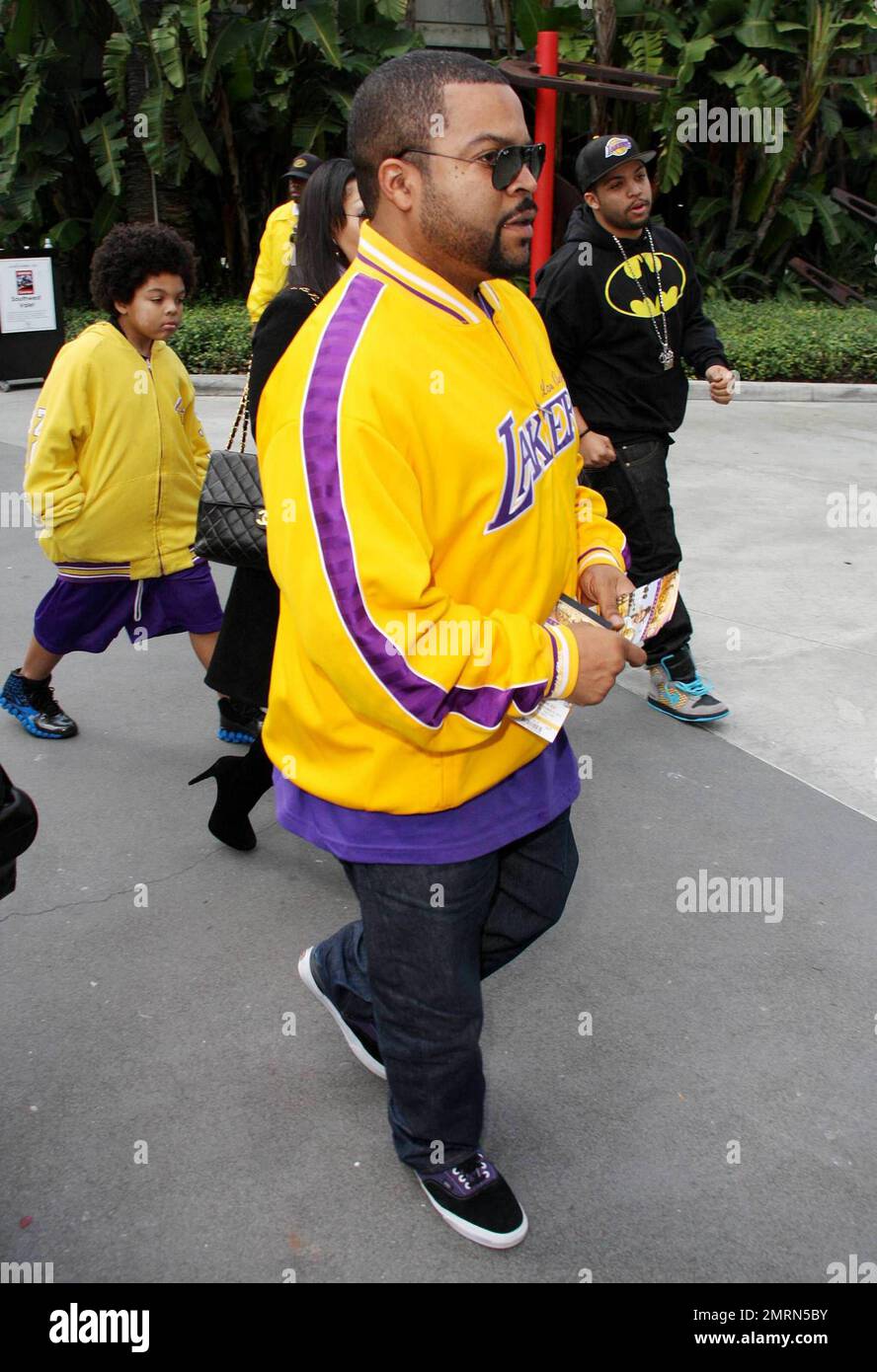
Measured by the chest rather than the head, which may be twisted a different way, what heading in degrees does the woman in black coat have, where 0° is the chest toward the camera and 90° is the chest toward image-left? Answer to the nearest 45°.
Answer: approximately 270°

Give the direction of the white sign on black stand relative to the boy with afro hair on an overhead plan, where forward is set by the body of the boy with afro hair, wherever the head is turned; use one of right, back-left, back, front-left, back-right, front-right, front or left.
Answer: back-left

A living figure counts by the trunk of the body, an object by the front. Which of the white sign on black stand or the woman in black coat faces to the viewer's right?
the woman in black coat

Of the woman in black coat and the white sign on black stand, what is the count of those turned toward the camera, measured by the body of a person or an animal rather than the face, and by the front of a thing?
1

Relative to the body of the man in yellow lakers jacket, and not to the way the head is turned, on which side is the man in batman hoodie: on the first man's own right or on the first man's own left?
on the first man's own left

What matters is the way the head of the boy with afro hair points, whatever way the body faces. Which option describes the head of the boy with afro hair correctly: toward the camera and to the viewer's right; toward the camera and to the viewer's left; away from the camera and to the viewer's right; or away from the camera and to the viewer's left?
toward the camera and to the viewer's right

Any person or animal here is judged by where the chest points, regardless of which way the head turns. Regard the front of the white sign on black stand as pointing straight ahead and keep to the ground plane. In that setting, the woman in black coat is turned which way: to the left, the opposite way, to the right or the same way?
to the left

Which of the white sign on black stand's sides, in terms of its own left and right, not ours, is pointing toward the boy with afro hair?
front

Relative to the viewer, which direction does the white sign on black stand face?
toward the camera

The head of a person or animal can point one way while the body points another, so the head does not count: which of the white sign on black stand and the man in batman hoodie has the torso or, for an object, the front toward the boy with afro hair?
the white sign on black stand

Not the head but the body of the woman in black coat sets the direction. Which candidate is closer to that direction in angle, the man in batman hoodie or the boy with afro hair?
the man in batman hoodie

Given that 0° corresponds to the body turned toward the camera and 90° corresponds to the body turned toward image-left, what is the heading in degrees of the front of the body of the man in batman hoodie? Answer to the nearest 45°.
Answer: approximately 315°
